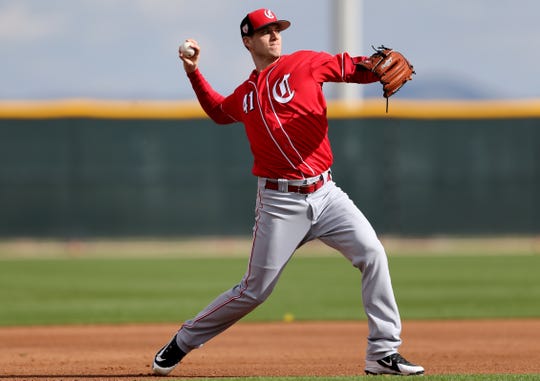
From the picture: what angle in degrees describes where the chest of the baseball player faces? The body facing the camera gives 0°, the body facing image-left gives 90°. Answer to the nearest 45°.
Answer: approximately 315°
